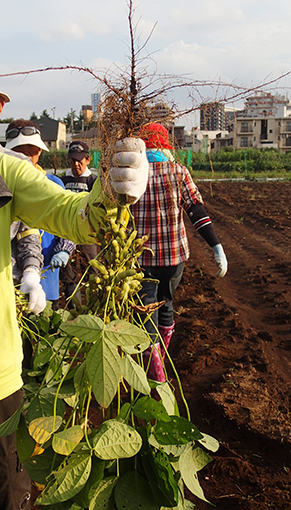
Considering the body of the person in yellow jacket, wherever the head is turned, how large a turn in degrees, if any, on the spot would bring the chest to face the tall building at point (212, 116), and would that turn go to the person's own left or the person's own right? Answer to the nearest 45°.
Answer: approximately 90° to the person's own left
